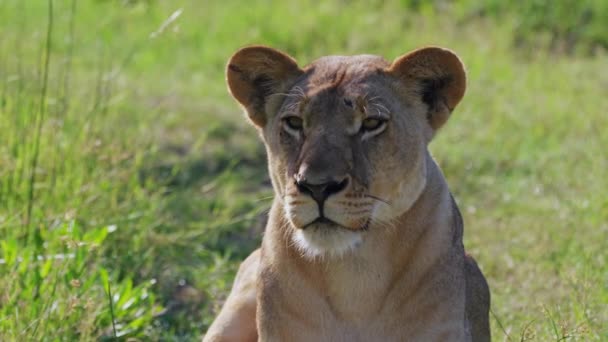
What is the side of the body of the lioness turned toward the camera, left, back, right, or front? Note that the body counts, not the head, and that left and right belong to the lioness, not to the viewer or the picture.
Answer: front
